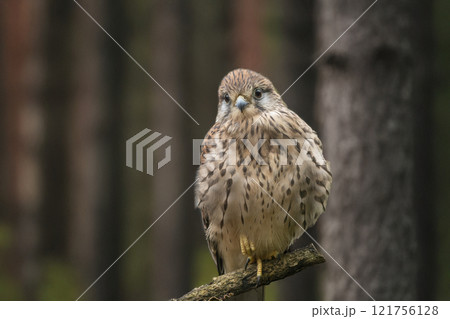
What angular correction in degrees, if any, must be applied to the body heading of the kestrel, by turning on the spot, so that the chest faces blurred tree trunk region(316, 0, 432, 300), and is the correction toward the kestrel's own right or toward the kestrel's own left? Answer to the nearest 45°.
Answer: approximately 135° to the kestrel's own left

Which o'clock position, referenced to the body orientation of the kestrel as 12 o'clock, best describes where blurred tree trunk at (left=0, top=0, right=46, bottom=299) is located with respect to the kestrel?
The blurred tree trunk is roughly at 5 o'clock from the kestrel.

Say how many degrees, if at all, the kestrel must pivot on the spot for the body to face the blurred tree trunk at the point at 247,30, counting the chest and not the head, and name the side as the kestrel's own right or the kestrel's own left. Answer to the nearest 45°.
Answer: approximately 180°

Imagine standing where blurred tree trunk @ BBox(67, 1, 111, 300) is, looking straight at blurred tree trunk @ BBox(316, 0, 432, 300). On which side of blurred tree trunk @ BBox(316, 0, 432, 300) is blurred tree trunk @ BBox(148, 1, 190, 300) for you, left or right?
left

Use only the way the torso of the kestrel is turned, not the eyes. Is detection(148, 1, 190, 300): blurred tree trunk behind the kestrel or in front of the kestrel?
behind

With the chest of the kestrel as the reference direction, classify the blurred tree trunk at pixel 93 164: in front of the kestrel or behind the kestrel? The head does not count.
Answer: behind

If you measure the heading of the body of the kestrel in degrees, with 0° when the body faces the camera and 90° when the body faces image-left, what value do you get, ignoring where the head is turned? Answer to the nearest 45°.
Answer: approximately 0°

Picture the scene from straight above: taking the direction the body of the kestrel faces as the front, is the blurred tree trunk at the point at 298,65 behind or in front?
behind
